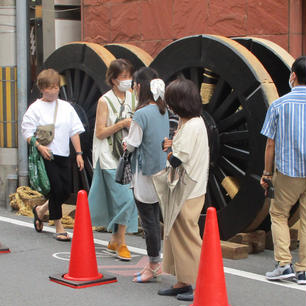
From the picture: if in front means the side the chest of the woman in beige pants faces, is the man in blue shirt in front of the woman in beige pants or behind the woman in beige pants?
behind

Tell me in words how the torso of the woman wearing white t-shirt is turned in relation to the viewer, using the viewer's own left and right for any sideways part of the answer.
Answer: facing the viewer and to the right of the viewer

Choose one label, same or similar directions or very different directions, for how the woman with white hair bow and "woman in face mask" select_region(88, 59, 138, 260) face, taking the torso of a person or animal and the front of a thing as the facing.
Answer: very different directions

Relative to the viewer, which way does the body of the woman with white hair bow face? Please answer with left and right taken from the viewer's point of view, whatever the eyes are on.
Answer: facing away from the viewer and to the left of the viewer

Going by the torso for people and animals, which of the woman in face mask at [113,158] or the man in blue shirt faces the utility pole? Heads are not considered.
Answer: the man in blue shirt

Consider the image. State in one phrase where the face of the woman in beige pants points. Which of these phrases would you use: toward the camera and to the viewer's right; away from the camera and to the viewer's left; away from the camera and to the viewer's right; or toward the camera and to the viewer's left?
away from the camera and to the viewer's left

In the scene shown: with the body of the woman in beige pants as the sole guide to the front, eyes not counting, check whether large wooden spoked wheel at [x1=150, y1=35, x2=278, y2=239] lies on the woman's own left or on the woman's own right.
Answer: on the woman's own right

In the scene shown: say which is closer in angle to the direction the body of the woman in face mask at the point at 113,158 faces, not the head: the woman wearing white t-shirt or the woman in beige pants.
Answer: the woman in beige pants
